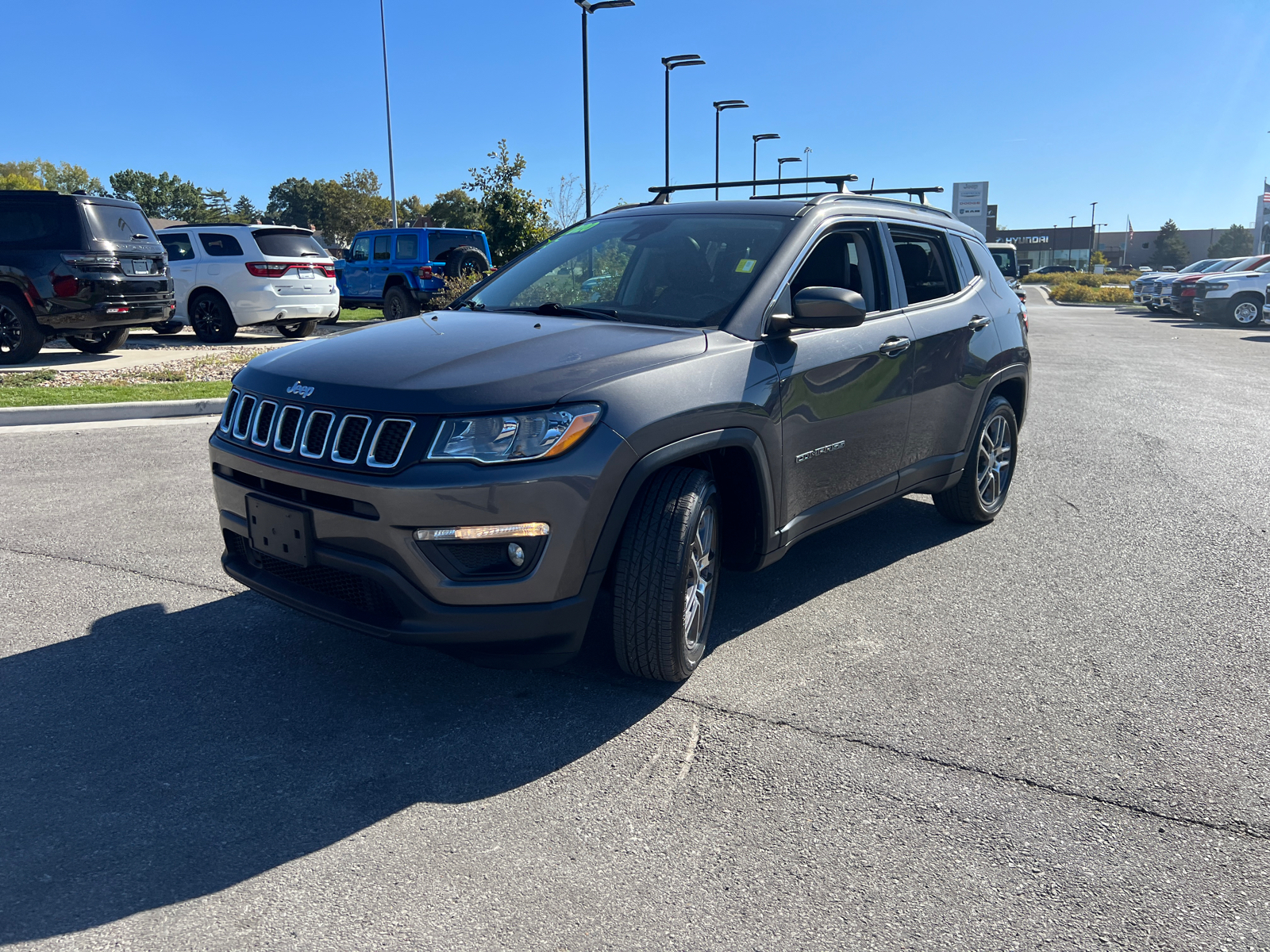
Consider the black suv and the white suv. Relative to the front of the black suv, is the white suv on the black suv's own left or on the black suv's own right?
on the black suv's own right

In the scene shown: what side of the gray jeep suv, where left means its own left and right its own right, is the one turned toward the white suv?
right

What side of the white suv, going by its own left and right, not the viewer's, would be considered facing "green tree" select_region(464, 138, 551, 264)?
right

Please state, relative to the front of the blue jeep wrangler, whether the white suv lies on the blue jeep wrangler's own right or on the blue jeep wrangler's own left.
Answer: on the blue jeep wrangler's own left

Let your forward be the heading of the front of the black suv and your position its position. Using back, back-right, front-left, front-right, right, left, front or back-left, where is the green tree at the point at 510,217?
right

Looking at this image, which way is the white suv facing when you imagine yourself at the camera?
facing away from the viewer and to the left of the viewer

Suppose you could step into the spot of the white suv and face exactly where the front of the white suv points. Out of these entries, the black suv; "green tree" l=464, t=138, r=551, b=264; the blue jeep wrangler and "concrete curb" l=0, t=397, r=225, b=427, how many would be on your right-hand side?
2

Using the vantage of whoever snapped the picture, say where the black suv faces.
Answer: facing away from the viewer and to the left of the viewer
